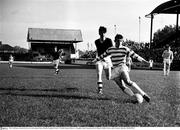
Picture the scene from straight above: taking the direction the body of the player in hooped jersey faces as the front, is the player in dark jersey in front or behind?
behind
